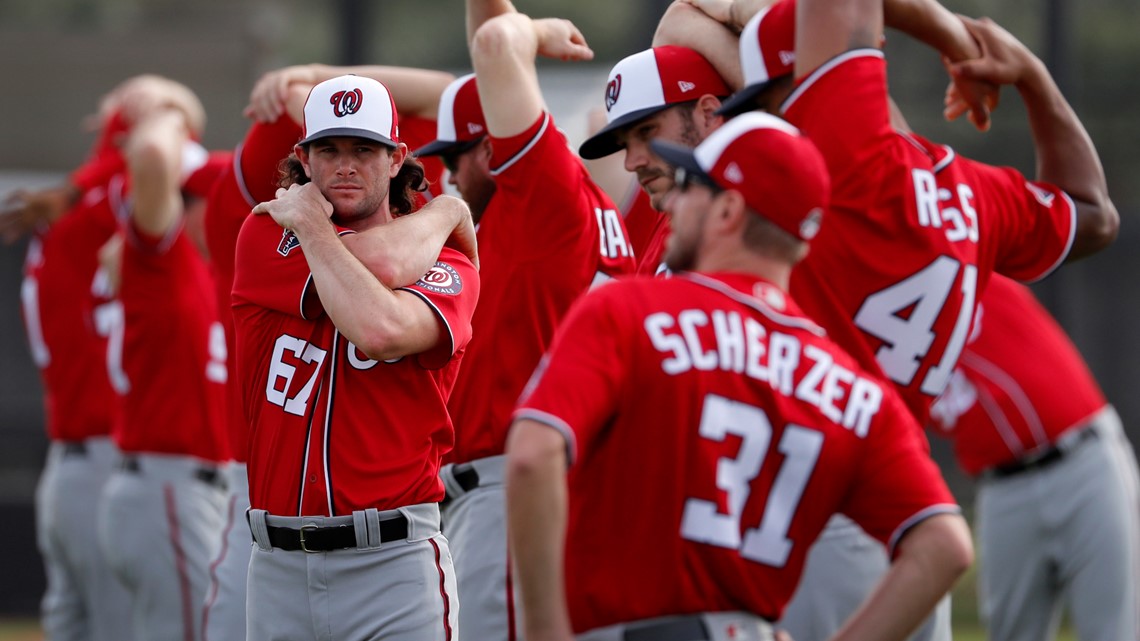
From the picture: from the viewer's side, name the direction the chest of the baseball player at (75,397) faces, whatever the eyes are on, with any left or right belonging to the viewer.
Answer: facing to the left of the viewer

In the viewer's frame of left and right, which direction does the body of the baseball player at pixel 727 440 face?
facing away from the viewer and to the left of the viewer

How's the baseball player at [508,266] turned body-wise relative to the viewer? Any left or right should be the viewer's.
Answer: facing to the left of the viewer

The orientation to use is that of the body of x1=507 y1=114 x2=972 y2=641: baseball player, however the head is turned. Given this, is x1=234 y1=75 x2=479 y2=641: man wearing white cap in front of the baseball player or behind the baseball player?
in front

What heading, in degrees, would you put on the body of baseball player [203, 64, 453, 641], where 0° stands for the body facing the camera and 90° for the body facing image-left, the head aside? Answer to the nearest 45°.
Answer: approximately 0°
